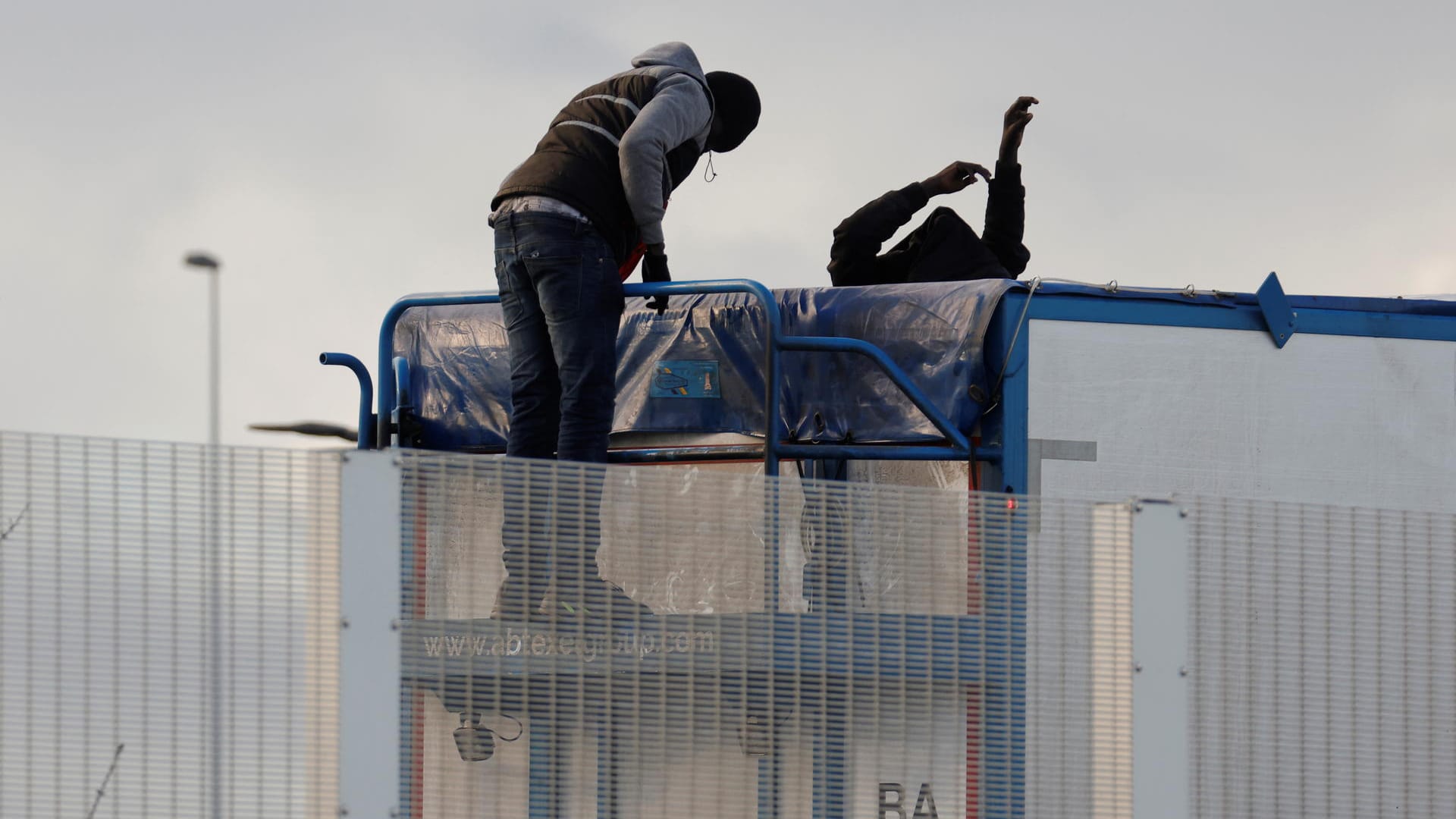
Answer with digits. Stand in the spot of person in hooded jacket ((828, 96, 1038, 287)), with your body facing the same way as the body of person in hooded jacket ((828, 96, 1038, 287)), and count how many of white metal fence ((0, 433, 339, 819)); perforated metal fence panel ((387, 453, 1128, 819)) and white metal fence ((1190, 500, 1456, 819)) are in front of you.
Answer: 0

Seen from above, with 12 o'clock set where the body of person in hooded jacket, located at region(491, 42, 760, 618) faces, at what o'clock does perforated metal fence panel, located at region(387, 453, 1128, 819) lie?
The perforated metal fence panel is roughly at 4 o'clock from the person in hooded jacket.

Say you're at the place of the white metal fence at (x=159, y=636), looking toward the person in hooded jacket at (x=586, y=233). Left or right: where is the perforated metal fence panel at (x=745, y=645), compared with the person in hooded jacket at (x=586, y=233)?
right

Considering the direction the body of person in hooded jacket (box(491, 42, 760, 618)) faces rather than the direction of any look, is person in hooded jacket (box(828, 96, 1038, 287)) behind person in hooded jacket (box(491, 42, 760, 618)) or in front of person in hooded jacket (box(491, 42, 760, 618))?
in front

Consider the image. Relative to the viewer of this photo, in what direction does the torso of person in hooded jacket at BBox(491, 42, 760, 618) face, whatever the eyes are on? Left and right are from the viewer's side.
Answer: facing away from the viewer and to the right of the viewer

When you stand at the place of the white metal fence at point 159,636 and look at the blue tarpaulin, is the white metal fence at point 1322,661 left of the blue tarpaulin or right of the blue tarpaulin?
right

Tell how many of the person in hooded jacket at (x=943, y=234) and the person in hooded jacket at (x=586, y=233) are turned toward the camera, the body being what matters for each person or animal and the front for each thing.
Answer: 0
